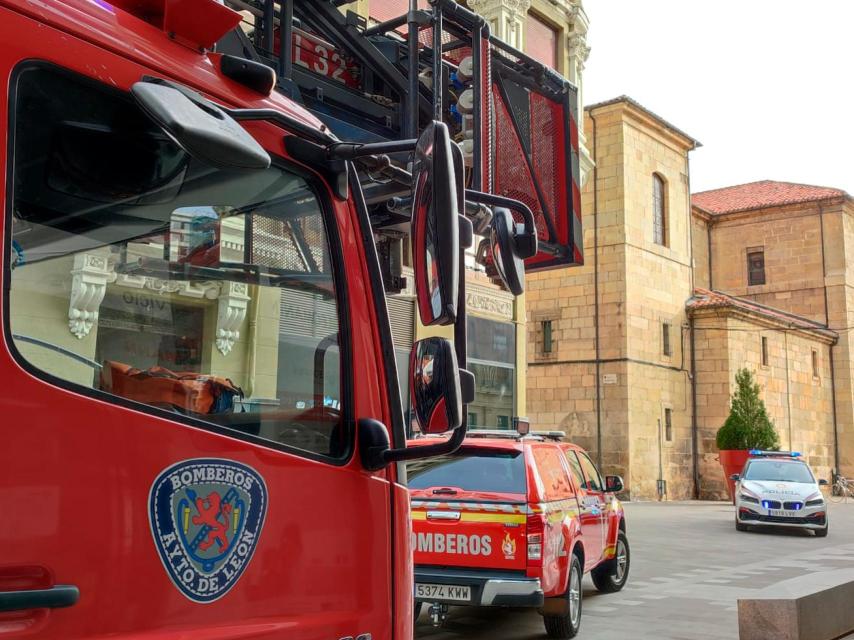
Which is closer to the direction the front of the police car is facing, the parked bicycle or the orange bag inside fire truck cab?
the orange bag inside fire truck cab

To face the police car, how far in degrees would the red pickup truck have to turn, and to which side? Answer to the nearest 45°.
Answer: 0° — it already faces it

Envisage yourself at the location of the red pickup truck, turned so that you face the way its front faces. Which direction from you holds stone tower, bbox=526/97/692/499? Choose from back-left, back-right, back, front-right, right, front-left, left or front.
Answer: front-left

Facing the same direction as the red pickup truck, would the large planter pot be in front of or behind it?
in front

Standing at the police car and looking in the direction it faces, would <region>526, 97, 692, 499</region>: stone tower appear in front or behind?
behind

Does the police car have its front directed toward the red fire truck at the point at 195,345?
yes

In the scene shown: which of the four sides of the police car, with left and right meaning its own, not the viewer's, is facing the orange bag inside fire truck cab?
front

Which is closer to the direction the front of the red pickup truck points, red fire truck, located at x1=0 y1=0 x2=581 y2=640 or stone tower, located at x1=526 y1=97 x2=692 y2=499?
the stone tower

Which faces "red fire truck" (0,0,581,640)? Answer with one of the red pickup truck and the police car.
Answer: the police car

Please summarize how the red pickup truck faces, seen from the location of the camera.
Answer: facing away from the viewer and to the right of the viewer

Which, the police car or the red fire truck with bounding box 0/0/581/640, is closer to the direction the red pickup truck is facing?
the police car

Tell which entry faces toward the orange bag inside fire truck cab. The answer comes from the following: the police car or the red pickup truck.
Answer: the police car

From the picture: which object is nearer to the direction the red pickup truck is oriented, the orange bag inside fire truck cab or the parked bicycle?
the parked bicycle
